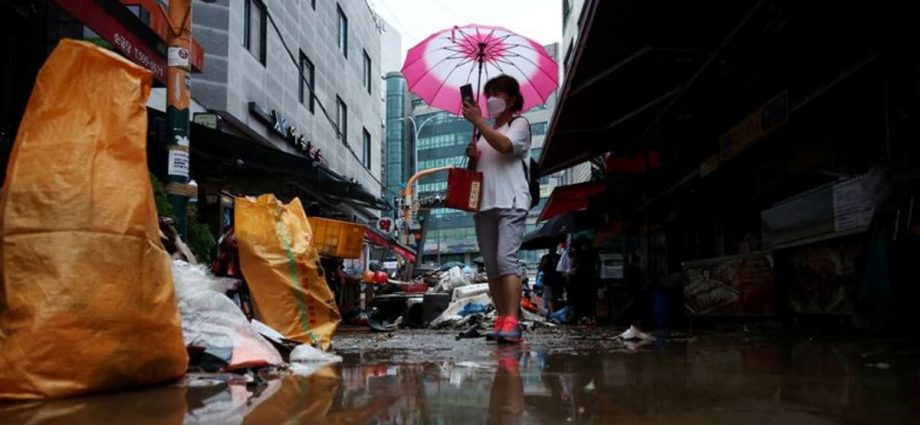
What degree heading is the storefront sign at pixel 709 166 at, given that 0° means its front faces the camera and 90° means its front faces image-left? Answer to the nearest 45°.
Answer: approximately 45°

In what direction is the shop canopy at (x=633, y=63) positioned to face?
to the viewer's left

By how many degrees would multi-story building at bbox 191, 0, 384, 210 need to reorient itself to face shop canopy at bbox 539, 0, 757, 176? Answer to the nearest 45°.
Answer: approximately 45° to its right

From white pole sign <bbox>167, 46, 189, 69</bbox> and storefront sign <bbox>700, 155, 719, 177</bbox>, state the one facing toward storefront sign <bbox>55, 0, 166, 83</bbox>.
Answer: storefront sign <bbox>700, 155, 719, 177</bbox>

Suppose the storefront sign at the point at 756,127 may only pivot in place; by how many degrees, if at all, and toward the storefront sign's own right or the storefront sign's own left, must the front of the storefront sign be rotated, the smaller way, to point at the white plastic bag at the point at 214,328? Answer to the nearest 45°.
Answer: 0° — it already faces it

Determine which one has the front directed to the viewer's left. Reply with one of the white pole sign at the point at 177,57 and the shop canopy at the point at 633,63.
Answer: the shop canopy
